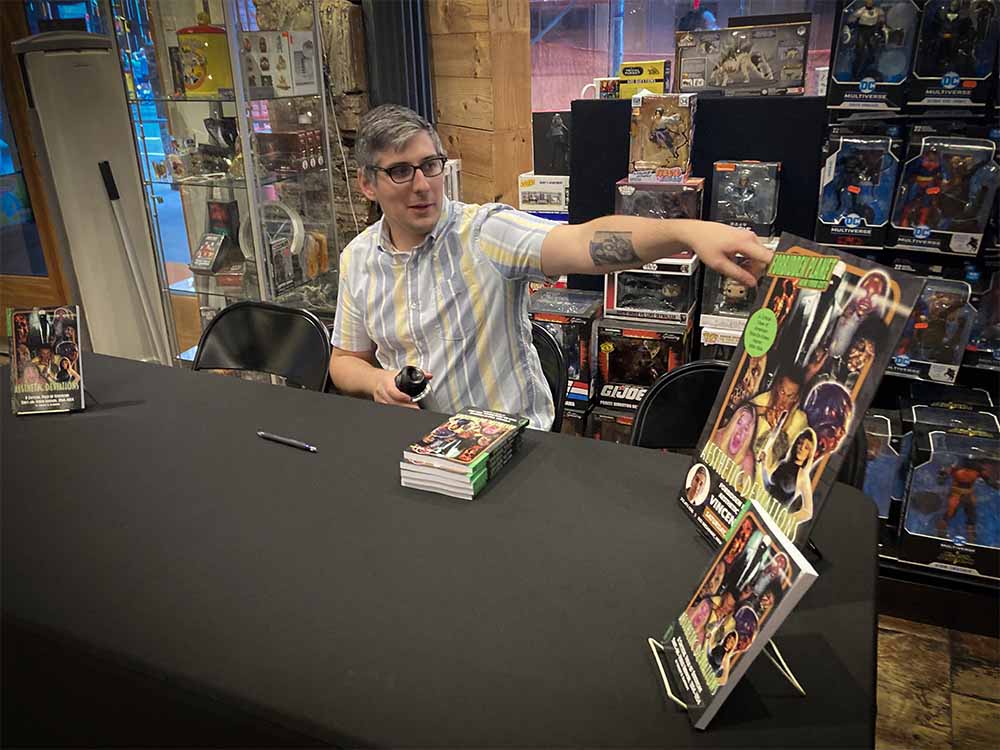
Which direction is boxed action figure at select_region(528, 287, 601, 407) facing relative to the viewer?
toward the camera

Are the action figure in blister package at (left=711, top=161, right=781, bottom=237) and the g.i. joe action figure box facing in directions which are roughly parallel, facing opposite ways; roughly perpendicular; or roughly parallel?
roughly parallel

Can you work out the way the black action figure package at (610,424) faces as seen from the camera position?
facing the viewer

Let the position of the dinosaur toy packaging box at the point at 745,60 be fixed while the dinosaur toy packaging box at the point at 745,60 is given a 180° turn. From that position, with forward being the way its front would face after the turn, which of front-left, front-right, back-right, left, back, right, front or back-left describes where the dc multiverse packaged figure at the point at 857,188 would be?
back-right

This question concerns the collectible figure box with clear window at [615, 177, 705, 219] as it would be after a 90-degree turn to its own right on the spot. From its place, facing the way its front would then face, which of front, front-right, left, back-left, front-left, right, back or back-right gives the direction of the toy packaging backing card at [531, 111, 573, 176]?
front-right

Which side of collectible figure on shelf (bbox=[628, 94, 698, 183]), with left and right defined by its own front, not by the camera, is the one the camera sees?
front

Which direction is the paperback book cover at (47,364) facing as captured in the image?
toward the camera

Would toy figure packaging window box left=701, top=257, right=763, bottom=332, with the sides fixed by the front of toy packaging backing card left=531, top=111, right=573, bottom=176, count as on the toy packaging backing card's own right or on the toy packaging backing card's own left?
on the toy packaging backing card's own left

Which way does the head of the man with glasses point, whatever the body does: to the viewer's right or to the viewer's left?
to the viewer's right

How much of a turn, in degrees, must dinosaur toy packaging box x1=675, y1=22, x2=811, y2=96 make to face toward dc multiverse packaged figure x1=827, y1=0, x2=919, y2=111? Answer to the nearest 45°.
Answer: approximately 45° to its left

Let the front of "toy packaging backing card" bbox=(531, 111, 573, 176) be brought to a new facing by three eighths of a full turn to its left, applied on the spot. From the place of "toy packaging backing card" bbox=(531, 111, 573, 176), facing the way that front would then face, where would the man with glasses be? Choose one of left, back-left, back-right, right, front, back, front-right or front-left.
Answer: back-right

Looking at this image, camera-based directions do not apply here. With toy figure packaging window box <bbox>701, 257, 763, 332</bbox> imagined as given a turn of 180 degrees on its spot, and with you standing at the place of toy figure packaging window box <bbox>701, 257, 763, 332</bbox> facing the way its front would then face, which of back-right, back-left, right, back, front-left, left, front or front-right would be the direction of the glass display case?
left

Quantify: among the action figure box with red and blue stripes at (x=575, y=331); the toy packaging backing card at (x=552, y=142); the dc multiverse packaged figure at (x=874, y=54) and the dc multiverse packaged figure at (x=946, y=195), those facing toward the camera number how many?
4
